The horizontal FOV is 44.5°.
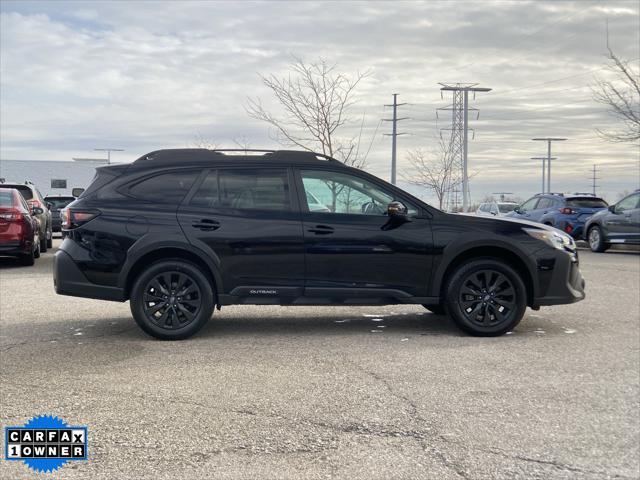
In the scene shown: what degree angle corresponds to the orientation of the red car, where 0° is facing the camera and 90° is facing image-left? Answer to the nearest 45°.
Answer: approximately 180°

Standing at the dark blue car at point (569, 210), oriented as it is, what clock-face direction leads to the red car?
The red car is roughly at 9 o'clock from the dark blue car.

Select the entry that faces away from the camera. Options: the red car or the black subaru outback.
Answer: the red car

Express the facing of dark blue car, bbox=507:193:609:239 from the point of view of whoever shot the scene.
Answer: facing away from the viewer and to the left of the viewer

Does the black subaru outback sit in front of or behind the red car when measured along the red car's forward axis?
behind

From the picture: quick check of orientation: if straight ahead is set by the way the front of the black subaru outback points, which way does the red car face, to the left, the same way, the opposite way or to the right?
to the left

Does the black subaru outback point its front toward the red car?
no

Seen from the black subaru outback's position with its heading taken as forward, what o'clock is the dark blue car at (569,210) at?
The dark blue car is roughly at 10 o'clock from the black subaru outback.

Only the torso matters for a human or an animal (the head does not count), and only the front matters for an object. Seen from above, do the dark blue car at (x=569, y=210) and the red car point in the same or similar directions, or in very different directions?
same or similar directions

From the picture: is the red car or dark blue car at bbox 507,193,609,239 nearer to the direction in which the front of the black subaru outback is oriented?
the dark blue car

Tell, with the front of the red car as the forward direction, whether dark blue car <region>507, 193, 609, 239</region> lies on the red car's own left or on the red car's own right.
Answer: on the red car's own right

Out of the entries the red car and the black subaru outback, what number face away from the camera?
1

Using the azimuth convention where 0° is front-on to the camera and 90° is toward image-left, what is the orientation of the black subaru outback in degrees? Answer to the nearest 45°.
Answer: approximately 270°

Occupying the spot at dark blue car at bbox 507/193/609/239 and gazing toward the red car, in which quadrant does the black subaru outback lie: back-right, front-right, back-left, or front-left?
front-left

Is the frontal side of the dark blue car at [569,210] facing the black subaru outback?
no
